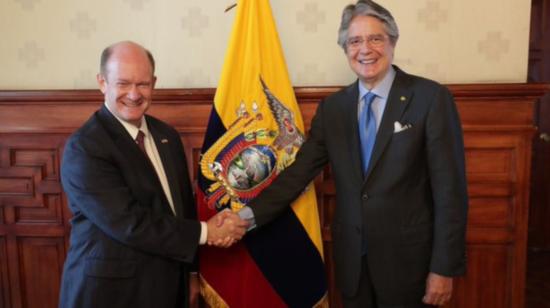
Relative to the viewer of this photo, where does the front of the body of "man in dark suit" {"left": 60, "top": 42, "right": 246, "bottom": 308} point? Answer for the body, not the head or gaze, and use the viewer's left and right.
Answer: facing the viewer and to the right of the viewer

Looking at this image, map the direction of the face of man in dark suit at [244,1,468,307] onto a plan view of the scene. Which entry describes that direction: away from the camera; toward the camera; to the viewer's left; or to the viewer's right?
toward the camera

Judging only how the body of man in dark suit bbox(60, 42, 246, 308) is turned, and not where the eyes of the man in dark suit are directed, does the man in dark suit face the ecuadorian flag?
no

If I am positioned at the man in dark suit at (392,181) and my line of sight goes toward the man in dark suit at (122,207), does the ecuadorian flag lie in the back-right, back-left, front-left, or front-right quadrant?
front-right

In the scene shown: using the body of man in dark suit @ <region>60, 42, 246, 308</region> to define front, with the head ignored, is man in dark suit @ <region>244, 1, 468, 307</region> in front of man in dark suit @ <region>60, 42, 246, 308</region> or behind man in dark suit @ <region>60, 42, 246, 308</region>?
in front

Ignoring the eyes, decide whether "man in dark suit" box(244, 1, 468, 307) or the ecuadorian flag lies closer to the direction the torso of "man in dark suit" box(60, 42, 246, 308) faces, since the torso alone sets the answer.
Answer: the man in dark suit
